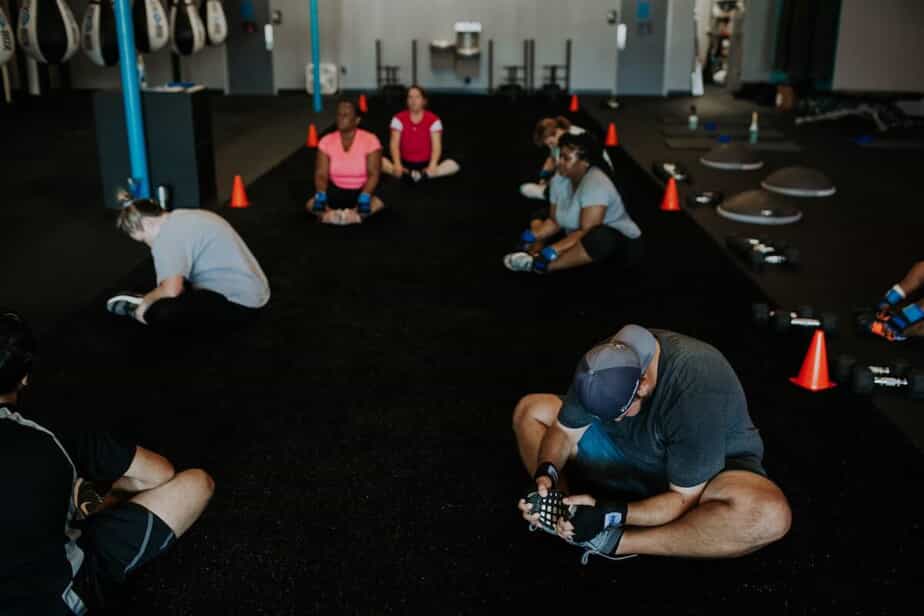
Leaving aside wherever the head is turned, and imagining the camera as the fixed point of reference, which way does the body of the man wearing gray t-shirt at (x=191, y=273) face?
to the viewer's left

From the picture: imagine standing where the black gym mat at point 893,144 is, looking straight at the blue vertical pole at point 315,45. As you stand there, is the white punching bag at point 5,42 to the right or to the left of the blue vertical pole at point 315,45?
left

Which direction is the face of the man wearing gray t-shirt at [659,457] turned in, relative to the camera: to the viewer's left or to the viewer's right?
to the viewer's left

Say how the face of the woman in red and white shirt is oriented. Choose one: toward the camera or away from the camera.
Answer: toward the camera

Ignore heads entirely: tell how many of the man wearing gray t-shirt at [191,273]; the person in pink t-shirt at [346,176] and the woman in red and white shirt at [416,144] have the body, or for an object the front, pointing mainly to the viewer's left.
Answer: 1

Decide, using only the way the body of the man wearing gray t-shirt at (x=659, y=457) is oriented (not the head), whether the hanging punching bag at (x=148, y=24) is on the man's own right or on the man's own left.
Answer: on the man's own right

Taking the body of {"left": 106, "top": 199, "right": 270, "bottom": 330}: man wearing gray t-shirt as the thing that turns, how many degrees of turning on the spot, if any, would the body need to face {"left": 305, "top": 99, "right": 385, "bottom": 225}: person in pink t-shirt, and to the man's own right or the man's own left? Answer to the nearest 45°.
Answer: approximately 135° to the man's own right

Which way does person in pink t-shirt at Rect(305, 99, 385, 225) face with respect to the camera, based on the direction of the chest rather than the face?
toward the camera

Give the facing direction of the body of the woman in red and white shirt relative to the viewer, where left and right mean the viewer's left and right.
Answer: facing the viewer

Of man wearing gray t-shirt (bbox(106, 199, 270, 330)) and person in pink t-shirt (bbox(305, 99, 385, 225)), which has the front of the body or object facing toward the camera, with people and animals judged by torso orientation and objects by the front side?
the person in pink t-shirt

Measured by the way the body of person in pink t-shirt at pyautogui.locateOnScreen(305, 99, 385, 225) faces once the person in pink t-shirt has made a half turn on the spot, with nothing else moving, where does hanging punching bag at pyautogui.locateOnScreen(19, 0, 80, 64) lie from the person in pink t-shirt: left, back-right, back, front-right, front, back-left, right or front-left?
front-left

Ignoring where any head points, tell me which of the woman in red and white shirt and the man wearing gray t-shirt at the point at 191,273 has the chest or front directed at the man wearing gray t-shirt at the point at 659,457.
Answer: the woman in red and white shirt

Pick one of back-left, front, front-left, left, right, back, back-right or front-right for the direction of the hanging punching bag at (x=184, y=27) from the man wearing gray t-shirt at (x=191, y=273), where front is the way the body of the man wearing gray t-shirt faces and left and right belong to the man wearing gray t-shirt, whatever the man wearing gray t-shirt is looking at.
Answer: right

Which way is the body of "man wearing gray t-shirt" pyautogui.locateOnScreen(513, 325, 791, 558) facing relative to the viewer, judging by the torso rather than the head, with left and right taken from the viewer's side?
facing the viewer and to the left of the viewer

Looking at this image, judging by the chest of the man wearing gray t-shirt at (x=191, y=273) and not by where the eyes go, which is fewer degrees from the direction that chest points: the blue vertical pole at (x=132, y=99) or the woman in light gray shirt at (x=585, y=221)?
the blue vertical pole

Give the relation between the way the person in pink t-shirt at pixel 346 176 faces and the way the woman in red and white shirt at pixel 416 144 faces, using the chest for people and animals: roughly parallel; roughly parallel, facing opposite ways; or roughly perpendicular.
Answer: roughly parallel

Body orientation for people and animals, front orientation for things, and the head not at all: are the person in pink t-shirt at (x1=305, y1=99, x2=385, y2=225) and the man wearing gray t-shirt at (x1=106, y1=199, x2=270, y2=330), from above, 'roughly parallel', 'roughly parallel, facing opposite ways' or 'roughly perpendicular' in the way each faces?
roughly perpendicular

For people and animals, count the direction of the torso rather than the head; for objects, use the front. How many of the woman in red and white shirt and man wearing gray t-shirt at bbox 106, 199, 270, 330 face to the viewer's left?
1

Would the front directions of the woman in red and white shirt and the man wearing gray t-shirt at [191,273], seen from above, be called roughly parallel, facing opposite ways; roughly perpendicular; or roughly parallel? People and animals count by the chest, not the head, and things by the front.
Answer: roughly perpendicular

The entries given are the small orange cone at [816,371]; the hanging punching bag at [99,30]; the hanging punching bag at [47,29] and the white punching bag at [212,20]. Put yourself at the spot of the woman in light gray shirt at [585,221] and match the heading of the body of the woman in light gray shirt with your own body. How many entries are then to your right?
3

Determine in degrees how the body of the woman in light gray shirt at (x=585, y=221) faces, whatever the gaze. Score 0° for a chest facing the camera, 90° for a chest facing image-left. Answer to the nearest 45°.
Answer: approximately 45°
